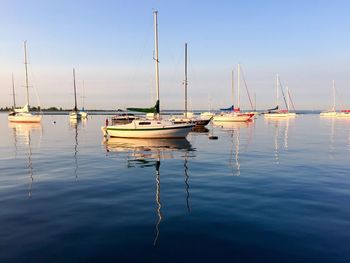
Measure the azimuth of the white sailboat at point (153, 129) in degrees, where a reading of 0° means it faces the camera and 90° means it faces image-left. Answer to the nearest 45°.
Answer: approximately 270°
